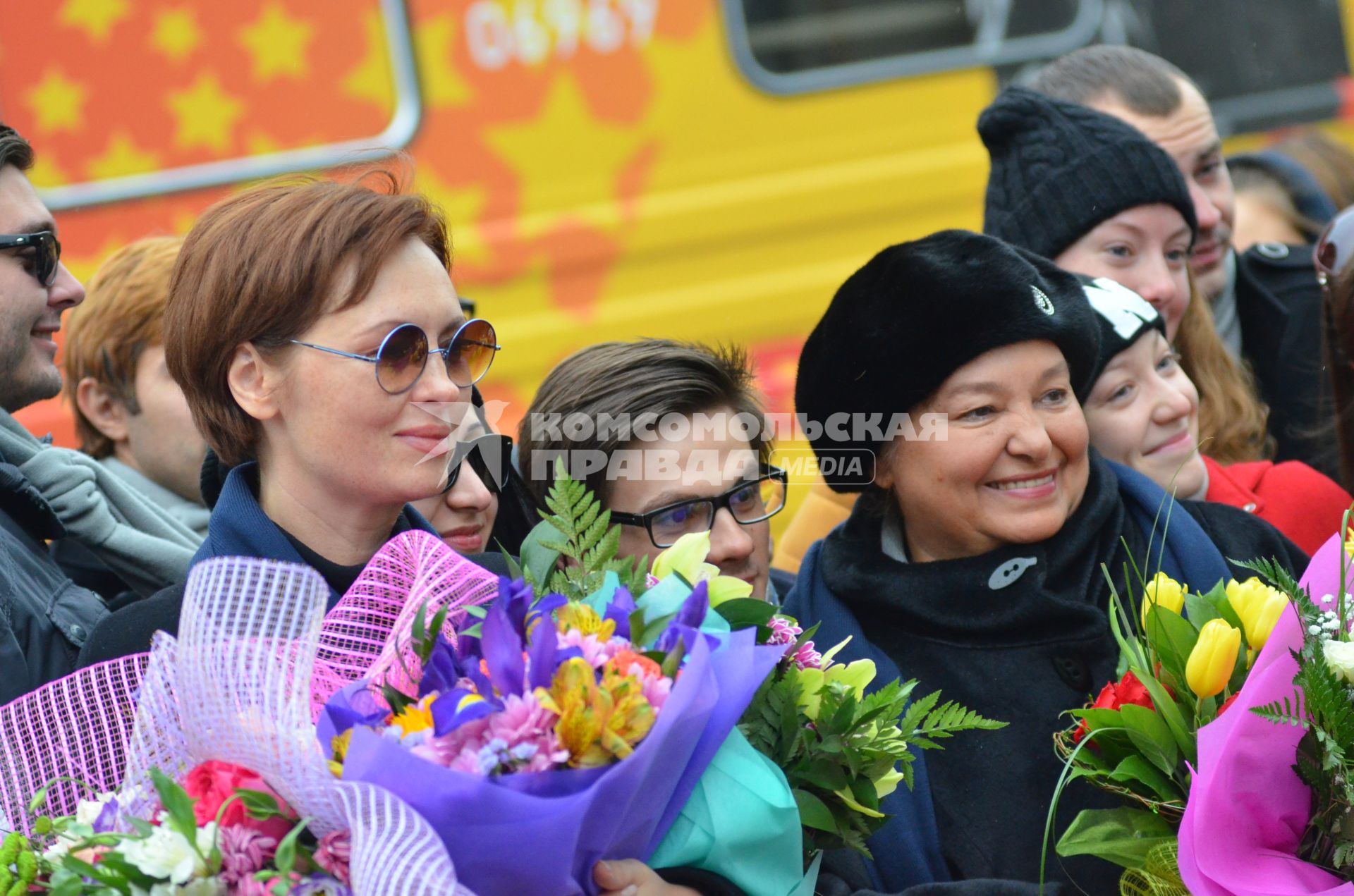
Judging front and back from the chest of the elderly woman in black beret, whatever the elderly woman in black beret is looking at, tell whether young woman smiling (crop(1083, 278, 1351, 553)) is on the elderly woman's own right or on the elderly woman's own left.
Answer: on the elderly woman's own left

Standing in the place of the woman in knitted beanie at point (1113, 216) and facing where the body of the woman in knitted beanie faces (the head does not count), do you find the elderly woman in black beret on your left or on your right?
on your right

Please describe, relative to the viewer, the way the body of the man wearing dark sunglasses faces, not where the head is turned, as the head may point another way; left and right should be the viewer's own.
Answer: facing to the right of the viewer

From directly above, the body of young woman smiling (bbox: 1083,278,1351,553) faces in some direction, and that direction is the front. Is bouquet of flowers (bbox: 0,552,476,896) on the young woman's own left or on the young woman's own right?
on the young woman's own right

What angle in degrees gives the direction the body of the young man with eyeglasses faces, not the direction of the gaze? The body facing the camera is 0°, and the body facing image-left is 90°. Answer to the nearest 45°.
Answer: approximately 315°

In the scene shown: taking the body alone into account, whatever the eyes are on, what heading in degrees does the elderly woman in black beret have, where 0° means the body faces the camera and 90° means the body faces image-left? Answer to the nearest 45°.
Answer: approximately 315°
